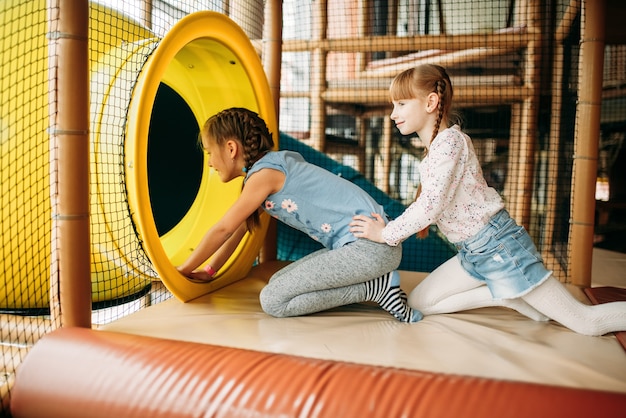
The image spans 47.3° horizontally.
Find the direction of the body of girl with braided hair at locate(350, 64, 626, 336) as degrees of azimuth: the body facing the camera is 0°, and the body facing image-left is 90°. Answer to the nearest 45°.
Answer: approximately 90°

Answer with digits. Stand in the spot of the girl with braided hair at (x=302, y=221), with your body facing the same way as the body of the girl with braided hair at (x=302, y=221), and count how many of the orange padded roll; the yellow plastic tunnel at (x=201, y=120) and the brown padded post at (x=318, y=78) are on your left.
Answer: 1

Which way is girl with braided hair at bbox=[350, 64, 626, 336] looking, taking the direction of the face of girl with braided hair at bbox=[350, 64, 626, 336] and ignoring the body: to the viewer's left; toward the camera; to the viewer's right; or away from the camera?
to the viewer's left

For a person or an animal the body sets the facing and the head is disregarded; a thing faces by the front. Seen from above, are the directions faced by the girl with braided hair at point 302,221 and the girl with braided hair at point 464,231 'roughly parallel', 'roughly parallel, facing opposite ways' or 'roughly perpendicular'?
roughly parallel

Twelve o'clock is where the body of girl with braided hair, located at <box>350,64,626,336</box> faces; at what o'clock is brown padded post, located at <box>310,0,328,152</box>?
The brown padded post is roughly at 2 o'clock from the girl with braided hair.

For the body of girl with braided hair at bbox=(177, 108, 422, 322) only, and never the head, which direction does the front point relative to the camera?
to the viewer's left

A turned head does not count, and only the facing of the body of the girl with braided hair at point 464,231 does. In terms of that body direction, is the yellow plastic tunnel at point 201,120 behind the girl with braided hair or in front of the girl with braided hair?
in front

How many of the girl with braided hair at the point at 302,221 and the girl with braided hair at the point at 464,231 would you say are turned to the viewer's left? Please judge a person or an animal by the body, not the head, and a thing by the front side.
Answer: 2

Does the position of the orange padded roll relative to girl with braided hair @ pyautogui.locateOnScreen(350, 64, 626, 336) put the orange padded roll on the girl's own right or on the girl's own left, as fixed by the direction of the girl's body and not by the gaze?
on the girl's own left

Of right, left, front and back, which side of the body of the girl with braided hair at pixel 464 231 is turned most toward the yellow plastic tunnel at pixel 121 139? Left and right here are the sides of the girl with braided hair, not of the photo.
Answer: front

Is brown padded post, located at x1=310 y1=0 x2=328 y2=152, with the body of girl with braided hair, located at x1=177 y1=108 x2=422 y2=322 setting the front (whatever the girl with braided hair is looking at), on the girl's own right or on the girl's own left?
on the girl's own right
